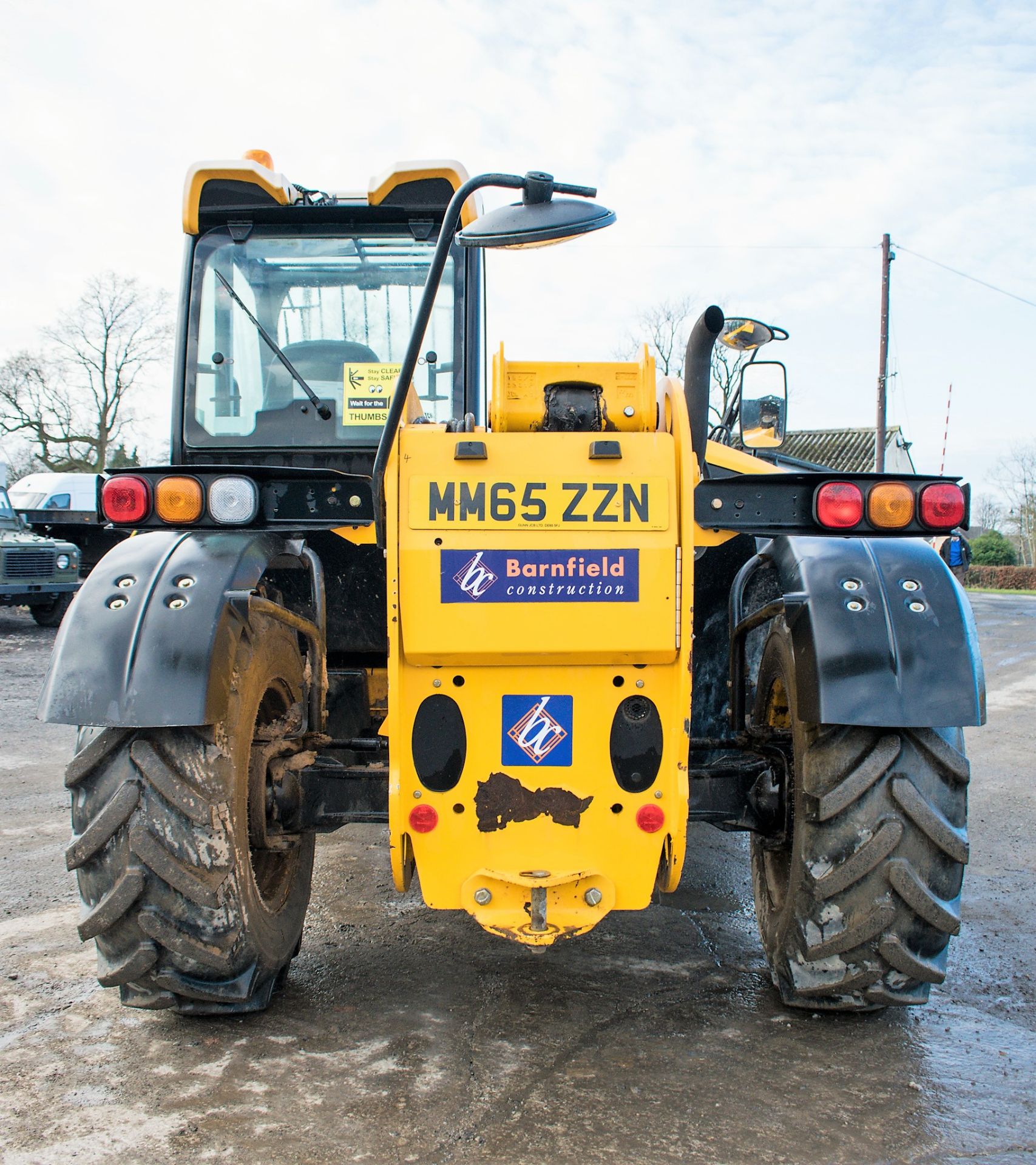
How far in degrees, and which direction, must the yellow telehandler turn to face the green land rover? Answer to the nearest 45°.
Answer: approximately 45° to its left

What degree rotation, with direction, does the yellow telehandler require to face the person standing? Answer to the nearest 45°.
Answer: approximately 45° to its right

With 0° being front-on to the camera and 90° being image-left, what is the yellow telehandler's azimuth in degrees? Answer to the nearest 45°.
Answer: approximately 180°
